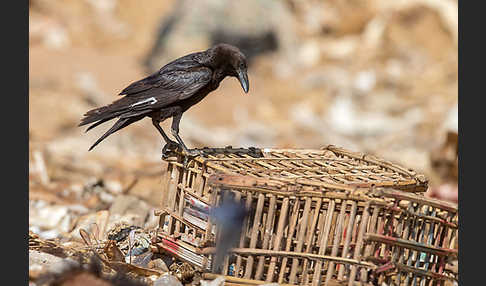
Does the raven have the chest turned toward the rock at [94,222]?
no

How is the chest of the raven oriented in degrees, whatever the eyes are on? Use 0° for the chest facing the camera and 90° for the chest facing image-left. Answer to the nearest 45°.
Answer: approximately 270°

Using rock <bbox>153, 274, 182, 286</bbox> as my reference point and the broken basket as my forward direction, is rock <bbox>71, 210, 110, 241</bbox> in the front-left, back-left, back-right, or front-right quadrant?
back-left

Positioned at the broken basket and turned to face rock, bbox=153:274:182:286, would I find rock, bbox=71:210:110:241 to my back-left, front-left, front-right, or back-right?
front-right
